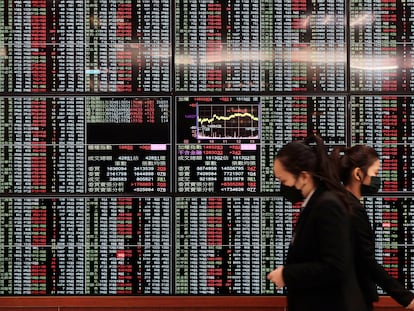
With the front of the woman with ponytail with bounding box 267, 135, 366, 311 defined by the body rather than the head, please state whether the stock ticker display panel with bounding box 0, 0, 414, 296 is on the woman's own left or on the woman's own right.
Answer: on the woman's own right

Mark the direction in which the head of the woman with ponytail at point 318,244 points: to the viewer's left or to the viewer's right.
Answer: to the viewer's left

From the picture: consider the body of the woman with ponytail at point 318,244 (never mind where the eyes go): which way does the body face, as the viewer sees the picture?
to the viewer's left

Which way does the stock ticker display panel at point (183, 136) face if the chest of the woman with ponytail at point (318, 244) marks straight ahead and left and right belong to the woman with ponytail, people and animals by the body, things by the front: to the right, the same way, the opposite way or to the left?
to the left

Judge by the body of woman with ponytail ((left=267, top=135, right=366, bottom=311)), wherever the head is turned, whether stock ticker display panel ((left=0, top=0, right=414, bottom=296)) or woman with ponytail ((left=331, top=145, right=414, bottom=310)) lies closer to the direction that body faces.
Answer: the stock ticker display panel

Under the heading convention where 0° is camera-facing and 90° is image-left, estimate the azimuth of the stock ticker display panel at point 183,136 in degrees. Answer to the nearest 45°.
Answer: approximately 0°
